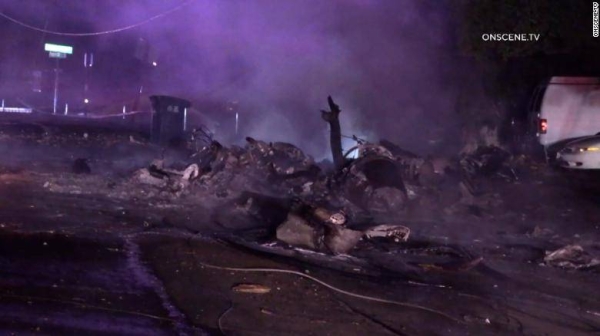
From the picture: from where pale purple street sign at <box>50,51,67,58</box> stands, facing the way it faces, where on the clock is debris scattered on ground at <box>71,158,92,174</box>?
The debris scattered on ground is roughly at 12 o'clock from the pale purple street sign.

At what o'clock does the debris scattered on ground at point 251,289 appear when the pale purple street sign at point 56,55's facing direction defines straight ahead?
The debris scattered on ground is roughly at 12 o'clock from the pale purple street sign.

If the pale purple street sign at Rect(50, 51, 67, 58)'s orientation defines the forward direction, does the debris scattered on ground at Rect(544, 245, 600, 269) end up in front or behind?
in front

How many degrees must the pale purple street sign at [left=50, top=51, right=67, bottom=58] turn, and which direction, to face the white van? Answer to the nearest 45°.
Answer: approximately 45° to its left

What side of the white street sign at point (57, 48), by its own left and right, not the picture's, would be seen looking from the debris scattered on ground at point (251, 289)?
front

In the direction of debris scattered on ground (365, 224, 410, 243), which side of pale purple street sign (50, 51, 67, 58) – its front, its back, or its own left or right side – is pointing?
front

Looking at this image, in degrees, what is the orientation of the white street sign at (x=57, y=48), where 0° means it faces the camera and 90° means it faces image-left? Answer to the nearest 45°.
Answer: approximately 0°

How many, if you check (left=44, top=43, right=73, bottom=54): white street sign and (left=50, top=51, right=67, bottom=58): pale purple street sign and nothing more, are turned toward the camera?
2
